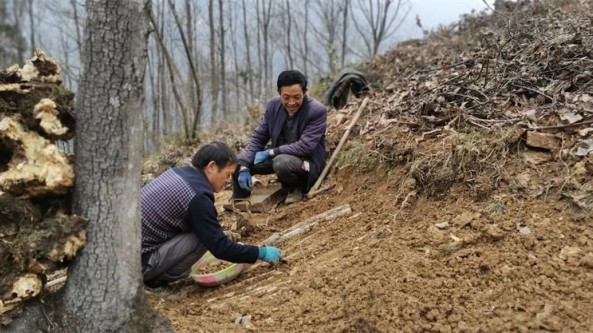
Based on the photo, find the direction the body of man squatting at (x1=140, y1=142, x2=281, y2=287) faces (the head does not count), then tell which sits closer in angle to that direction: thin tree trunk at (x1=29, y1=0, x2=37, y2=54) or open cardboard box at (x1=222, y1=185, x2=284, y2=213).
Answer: the open cardboard box

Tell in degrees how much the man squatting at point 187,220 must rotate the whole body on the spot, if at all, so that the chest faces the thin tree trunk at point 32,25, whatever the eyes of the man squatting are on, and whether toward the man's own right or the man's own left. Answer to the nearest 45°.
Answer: approximately 90° to the man's own left

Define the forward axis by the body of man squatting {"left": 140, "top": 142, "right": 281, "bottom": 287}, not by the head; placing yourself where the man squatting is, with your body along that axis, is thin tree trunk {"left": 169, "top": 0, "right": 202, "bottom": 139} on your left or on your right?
on your left

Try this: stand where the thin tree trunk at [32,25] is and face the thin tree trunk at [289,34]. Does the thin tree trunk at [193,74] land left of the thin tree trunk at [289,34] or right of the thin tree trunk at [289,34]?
right

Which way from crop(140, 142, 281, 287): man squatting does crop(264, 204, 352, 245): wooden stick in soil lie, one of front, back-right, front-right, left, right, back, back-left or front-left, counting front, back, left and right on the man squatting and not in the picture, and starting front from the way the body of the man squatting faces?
front-left

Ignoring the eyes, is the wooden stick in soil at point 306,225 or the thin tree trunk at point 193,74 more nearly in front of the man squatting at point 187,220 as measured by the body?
the wooden stick in soil

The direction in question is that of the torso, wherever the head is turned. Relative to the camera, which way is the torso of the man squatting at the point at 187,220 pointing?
to the viewer's right

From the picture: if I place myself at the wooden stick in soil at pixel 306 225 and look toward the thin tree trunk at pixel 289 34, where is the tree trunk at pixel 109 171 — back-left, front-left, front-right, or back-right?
back-left

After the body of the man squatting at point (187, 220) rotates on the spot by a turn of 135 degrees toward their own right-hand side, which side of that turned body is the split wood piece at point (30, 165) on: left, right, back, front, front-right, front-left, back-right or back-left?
front

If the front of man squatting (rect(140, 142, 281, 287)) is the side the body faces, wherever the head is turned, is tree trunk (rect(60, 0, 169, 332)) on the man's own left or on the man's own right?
on the man's own right
